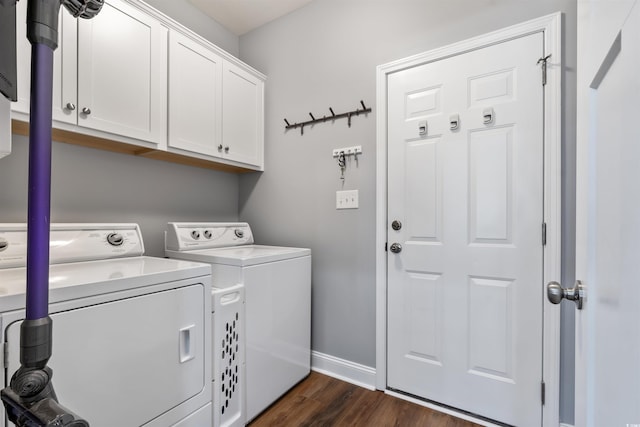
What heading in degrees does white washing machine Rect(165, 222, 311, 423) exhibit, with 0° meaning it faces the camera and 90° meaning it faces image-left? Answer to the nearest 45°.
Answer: approximately 315°

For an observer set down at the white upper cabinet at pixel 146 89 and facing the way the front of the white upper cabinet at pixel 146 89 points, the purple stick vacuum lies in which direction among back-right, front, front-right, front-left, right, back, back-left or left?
front-right

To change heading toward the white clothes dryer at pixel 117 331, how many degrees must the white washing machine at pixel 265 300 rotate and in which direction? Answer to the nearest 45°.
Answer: approximately 90° to its right

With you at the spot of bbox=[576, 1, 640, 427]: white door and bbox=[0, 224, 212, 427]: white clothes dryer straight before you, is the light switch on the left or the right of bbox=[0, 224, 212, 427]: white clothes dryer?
right

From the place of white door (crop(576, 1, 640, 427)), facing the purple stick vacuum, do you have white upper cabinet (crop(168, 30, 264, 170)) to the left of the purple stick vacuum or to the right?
right

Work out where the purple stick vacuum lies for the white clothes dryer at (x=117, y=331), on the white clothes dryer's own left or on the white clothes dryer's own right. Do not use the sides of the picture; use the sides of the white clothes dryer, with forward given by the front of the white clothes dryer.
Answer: on the white clothes dryer's own right

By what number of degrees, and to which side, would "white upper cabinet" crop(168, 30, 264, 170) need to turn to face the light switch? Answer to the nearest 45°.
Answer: approximately 45° to its left
